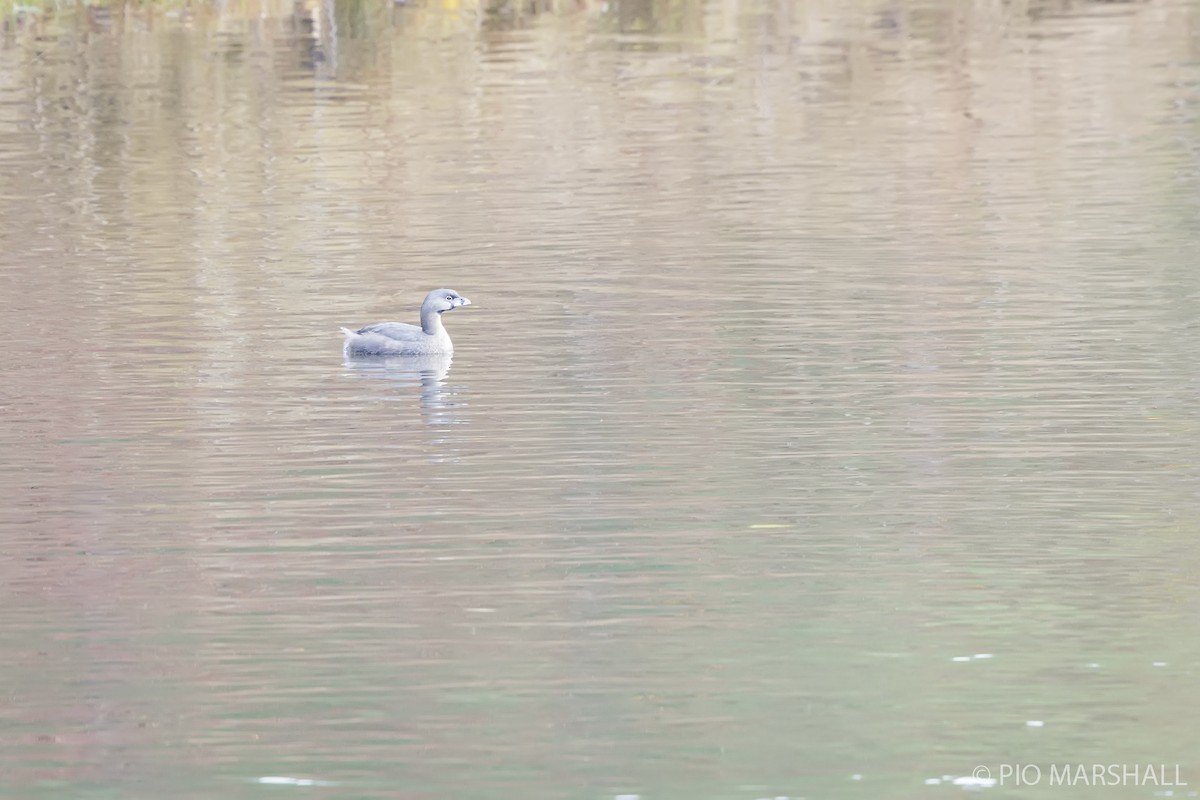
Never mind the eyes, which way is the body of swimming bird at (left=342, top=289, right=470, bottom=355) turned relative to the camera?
to the viewer's right
